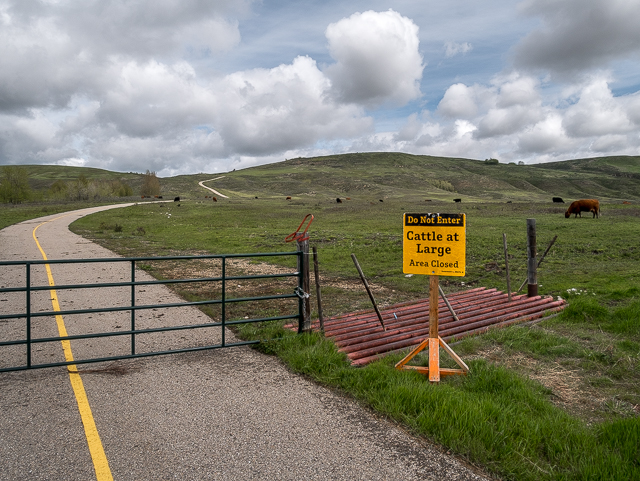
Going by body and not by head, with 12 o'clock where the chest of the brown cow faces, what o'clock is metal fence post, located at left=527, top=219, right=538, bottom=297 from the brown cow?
The metal fence post is roughly at 9 o'clock from the brown cow.

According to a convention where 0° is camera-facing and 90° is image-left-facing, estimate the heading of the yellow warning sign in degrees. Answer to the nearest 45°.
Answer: approximately 0°

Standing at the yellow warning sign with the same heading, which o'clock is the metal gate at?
The metal gate is roughly at 3 o'clock from the yellow warning sign.

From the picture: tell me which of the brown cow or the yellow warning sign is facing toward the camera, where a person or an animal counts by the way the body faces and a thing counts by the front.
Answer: the yellow warning sign

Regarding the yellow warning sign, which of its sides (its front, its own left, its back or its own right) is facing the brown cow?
back

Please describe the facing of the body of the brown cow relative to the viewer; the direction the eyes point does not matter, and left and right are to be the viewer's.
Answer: facing to the left of the viewer

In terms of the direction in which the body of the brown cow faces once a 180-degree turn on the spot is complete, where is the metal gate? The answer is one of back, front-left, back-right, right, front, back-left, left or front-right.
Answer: right

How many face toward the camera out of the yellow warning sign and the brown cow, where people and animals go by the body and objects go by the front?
1

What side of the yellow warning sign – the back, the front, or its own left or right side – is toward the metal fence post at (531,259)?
back

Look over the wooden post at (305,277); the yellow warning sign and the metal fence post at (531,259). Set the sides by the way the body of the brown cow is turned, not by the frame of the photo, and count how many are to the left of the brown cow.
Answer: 3
